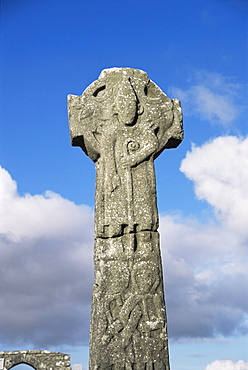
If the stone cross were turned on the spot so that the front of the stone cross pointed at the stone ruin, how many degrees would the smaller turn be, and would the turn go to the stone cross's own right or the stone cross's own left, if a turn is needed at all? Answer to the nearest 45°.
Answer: approximately 180°

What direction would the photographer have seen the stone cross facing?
facing the viewer
